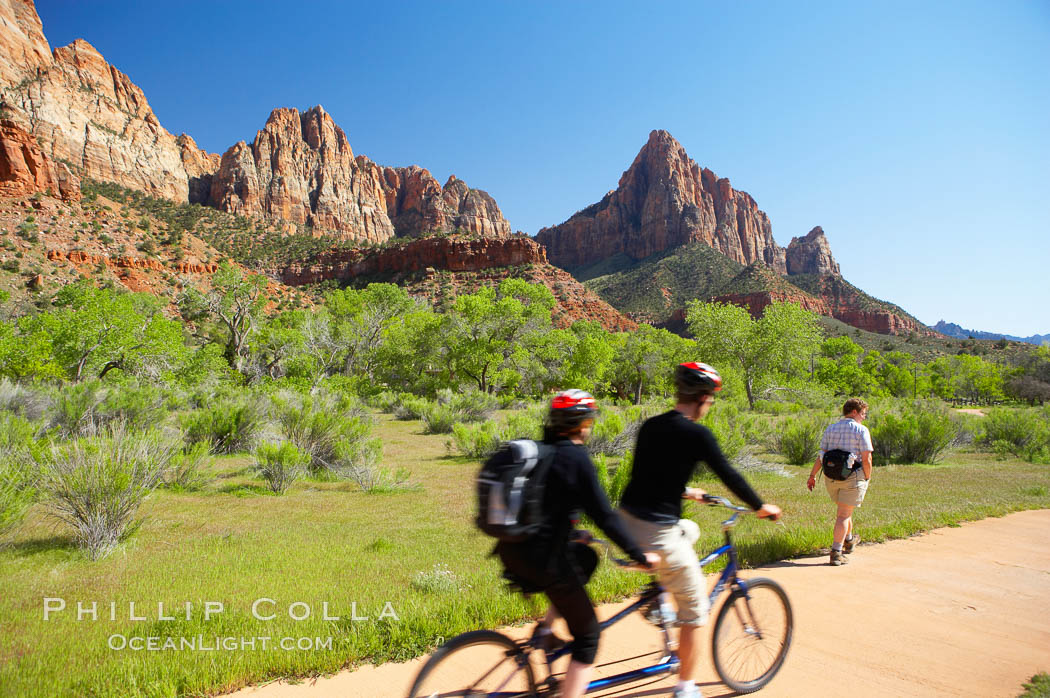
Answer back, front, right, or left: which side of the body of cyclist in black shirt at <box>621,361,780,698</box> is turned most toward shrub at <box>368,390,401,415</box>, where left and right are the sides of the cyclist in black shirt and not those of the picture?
left

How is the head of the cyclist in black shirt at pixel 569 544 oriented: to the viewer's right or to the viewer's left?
to the viewer's right

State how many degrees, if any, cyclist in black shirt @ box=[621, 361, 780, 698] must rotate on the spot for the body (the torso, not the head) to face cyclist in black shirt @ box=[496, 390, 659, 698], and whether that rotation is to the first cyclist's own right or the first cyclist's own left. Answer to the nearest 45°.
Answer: approximately 180°

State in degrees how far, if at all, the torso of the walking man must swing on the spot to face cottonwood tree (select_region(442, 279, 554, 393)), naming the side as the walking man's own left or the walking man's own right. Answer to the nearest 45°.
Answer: approximately 90° to the walking man's own left

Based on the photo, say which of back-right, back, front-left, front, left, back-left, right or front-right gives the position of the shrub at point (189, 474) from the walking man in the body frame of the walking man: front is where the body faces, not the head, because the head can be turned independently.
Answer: back-left

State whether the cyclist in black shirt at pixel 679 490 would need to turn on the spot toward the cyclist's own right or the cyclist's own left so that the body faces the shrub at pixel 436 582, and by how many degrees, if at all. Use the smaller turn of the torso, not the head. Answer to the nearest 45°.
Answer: approximately 90° to the cyclist's own left

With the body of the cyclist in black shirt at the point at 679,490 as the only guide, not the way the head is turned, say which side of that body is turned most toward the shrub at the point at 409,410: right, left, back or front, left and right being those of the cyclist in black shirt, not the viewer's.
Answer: left

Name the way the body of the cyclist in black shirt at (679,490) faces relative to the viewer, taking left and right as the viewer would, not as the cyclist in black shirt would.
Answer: facing away from the viewer and to the right of the viewer

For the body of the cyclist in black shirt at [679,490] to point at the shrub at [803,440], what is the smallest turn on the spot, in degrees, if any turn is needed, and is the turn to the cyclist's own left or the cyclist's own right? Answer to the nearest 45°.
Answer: approximately 45° to the cyclist's own left
